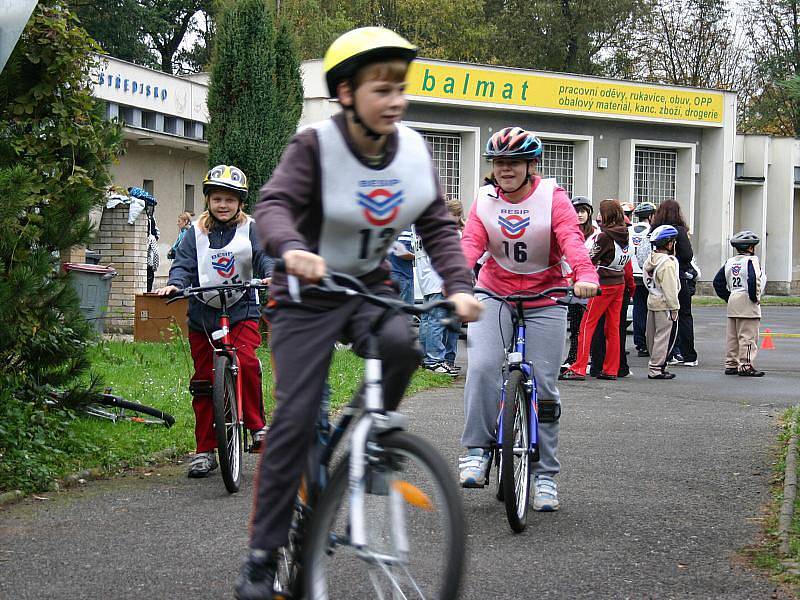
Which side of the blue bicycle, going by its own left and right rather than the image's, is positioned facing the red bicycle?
right

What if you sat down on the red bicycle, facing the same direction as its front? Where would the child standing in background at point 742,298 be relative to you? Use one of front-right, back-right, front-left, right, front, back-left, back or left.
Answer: back-left

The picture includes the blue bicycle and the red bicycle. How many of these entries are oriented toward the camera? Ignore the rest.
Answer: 2

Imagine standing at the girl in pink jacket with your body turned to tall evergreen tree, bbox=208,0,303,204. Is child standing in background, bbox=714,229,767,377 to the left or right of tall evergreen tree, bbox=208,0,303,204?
right

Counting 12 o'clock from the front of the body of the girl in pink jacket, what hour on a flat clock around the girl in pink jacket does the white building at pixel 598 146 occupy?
The white building is roughly at 6 o'clock from the girl in pink jacket.

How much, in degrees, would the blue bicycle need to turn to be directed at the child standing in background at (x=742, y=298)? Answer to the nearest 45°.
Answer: approximately 180°

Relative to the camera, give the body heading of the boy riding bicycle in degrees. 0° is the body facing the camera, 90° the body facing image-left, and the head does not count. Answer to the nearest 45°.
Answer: approximately 315°

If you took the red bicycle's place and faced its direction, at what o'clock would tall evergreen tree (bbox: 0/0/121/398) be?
The tall evergreen tree is roughly at 4 o'clock from the red bicycle.
